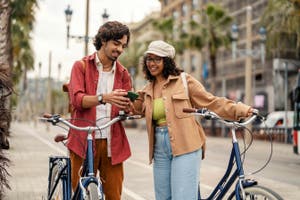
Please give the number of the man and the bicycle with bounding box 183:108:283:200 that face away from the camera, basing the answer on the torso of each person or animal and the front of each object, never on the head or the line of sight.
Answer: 0

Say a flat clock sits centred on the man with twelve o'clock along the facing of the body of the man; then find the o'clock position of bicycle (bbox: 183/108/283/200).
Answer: The bicycle is roughly at 11 o'clock from the man.

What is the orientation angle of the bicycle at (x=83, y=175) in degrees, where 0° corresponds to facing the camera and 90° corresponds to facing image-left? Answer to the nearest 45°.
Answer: approximately 315°

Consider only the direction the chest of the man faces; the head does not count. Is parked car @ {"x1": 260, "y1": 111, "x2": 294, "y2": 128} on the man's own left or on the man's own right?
on the man's own left

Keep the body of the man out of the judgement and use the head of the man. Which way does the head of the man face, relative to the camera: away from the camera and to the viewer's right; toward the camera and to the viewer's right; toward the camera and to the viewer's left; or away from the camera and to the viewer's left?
toward the camera and to the viewer's right

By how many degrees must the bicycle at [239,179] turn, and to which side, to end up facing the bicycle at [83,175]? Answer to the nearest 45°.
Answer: approximately 135° to its right

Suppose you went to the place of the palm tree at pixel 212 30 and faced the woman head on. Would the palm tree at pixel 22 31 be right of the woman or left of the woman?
right

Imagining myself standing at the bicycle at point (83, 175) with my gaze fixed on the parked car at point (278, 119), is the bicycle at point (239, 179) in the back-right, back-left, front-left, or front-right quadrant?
front-right

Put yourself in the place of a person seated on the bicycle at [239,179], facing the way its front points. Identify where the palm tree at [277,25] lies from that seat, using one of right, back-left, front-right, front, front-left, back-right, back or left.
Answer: back-left

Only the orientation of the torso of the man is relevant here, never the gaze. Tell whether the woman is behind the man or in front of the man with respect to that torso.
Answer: in front

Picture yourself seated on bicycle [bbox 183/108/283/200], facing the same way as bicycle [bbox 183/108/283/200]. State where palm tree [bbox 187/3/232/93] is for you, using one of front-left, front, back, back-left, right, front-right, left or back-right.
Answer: back-left

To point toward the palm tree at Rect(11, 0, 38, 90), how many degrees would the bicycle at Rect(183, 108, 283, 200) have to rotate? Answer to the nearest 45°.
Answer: approximately 180°

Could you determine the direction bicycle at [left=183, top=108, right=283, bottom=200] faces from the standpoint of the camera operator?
facing the viewer and to the right of the viewer

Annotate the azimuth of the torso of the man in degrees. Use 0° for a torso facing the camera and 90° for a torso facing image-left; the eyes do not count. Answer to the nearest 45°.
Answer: approximately 315°
